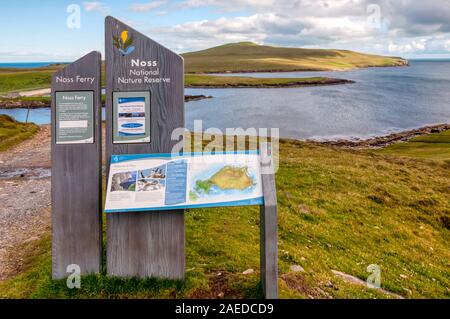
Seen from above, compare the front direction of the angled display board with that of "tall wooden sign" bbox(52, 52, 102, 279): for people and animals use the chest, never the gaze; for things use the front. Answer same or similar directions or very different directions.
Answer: same or similar directions

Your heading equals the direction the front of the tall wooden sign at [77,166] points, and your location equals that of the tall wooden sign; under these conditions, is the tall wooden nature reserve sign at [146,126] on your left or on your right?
on your left

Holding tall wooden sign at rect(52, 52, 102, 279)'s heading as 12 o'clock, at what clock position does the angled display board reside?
The angled display board is roughly at 10 o'clock from the tall wooden sign.

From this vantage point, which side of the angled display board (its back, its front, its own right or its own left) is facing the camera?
front

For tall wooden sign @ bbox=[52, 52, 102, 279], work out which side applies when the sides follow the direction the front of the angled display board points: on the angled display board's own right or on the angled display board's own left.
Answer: on the angled display board's own right

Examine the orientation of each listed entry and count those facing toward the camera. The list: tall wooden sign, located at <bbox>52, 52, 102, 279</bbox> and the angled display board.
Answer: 2

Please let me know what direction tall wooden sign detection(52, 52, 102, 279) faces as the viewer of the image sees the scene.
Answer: facing the viewer

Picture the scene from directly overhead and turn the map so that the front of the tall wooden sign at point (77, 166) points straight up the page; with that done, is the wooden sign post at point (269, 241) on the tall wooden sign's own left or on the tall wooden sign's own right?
on the tall wooden sign's own left
